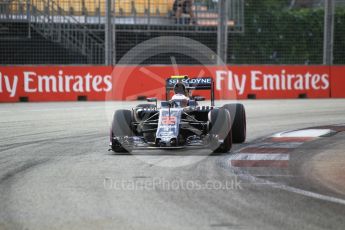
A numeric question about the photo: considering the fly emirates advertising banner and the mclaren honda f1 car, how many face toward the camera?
2

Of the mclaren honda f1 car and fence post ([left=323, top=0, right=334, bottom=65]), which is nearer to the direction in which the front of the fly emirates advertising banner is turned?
the mclaren honda f1 car

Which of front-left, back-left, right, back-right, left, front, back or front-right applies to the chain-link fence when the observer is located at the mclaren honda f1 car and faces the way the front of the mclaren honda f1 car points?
back

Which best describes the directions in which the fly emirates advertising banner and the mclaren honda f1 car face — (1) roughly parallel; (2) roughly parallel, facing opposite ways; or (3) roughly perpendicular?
roughly parallel

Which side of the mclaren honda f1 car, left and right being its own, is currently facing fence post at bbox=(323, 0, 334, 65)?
back

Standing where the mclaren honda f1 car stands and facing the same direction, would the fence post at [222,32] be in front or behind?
behind

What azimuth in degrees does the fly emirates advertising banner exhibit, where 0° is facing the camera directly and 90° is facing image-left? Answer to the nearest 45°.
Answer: approximately 0°

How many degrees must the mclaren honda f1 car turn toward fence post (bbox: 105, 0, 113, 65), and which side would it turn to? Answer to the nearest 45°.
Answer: approximately 180°

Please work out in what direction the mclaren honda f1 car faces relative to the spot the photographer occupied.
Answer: facing the viewer

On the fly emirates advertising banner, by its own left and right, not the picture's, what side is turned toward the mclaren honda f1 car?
front

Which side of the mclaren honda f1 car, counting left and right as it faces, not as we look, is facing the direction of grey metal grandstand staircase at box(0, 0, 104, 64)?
back

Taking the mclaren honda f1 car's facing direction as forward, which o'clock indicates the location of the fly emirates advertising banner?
The fly emirates advertising banner is roughly at 6 o'clock from the mclaren honda f1 car.
